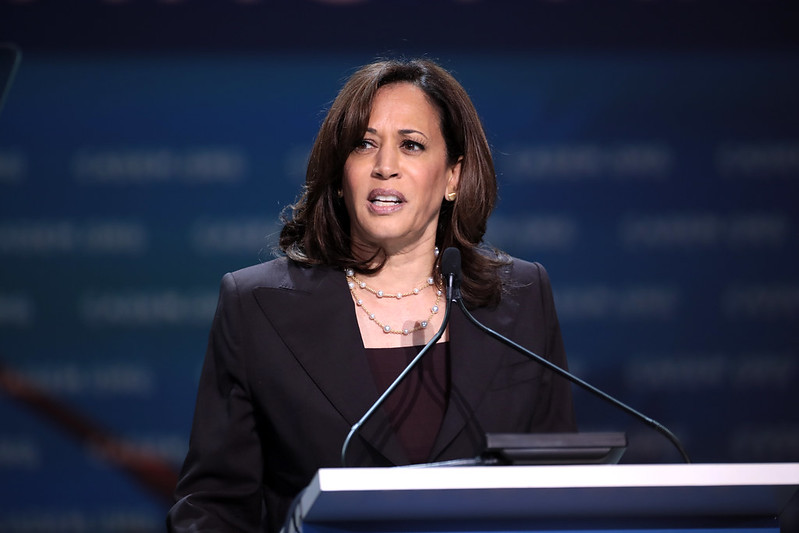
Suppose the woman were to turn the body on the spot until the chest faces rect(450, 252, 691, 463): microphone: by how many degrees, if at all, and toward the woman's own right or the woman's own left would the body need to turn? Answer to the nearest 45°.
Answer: approximately 45° to the woman's own left

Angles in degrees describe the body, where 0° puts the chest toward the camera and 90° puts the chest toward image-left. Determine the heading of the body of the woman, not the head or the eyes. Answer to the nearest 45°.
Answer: approximately 0°
